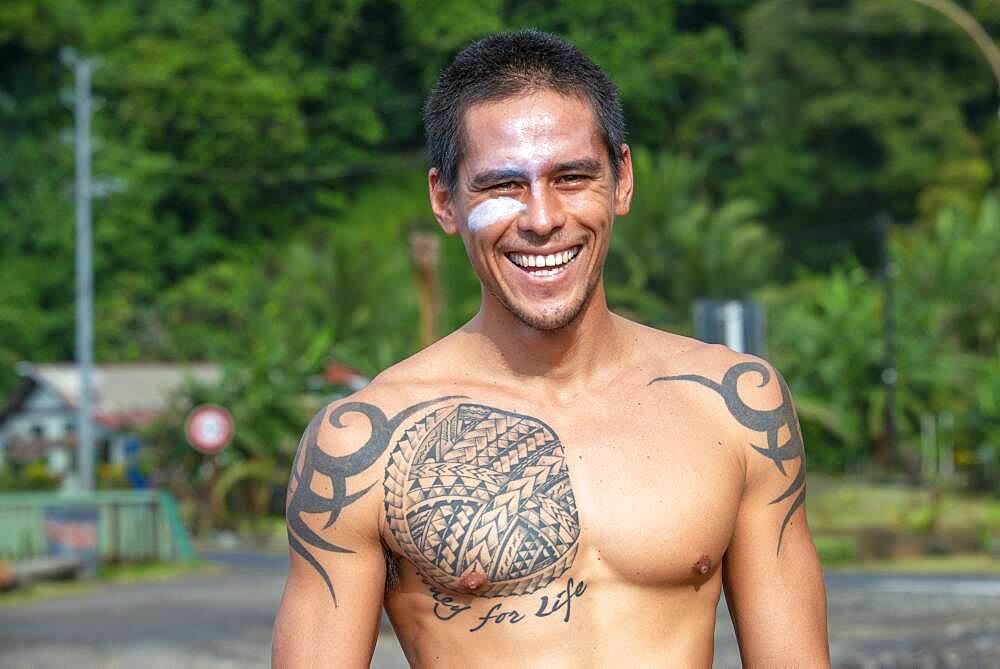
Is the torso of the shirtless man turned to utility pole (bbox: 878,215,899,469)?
no

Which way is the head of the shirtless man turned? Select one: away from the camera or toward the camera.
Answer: toward the camera

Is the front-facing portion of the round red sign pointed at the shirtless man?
yes

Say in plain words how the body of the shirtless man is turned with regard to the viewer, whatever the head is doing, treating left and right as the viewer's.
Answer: facing the viewer

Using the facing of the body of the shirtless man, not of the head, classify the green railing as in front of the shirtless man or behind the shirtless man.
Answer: behind

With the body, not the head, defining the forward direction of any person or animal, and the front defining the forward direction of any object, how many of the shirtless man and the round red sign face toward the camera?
2

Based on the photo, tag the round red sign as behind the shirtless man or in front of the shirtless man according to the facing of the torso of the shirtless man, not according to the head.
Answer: behind

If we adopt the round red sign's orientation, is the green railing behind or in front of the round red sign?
in front

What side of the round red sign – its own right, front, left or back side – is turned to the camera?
front

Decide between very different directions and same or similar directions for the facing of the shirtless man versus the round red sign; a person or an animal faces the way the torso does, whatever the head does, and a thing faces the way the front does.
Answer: same or similar directions

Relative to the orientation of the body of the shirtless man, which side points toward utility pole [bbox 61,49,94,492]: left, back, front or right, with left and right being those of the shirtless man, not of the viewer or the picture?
back

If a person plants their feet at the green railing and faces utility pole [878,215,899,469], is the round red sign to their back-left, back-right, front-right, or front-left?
front-left
